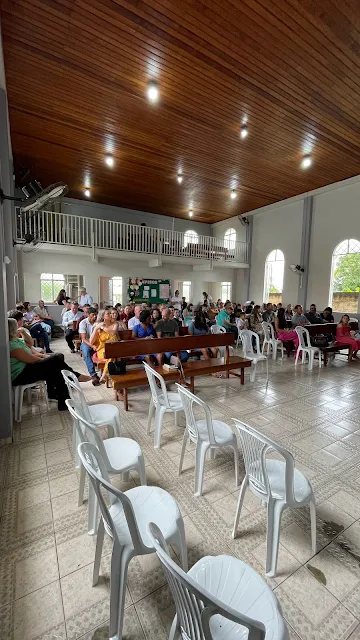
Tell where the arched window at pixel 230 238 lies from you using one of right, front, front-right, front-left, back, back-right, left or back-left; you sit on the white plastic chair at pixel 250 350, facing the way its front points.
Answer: back-left

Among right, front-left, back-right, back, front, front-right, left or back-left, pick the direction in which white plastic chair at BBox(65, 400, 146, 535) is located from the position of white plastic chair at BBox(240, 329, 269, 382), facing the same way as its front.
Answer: front-right

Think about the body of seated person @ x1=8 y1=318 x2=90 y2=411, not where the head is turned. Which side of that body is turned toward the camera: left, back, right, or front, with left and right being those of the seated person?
right

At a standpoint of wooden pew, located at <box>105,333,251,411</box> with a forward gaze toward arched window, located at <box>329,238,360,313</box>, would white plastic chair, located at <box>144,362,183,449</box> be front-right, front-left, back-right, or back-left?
back-right

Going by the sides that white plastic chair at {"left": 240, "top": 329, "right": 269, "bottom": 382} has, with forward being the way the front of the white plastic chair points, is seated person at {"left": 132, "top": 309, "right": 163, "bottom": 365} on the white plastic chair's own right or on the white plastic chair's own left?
on the white plastic chair's own right

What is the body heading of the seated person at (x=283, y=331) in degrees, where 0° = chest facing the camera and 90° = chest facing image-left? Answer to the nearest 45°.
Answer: approximately 315°

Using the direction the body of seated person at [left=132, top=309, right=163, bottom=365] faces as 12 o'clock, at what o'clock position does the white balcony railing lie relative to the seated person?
The white balcony railing is roughly at 7 o'clock from the seated person.
